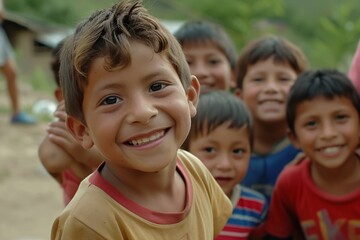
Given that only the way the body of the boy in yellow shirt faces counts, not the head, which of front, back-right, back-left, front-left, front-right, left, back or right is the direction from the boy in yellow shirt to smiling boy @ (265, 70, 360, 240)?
back-left

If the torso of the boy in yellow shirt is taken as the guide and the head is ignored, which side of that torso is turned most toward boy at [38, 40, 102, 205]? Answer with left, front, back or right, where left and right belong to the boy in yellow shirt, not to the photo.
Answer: back

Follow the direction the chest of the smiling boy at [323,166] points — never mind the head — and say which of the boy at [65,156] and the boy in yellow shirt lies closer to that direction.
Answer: the boy in yellow shirt

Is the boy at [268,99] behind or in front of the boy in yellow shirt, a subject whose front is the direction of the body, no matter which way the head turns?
behind

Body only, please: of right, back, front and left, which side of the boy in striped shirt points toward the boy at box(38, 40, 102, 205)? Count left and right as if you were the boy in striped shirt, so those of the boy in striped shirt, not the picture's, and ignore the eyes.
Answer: right

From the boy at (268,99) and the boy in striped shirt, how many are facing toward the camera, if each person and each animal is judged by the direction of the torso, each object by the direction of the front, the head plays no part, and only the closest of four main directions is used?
2

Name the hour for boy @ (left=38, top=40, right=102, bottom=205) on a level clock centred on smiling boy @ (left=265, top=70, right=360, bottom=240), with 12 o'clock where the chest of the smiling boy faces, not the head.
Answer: The boy is roughly at 2 o'clock from the smiling boy.

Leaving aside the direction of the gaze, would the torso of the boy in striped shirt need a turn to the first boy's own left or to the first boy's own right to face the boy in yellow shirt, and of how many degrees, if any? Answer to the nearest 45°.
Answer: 0° — they already face them

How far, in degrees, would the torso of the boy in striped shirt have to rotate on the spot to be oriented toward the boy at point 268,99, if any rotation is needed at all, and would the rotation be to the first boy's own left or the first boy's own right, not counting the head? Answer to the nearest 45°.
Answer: approximately 135° to the first boy's own left
